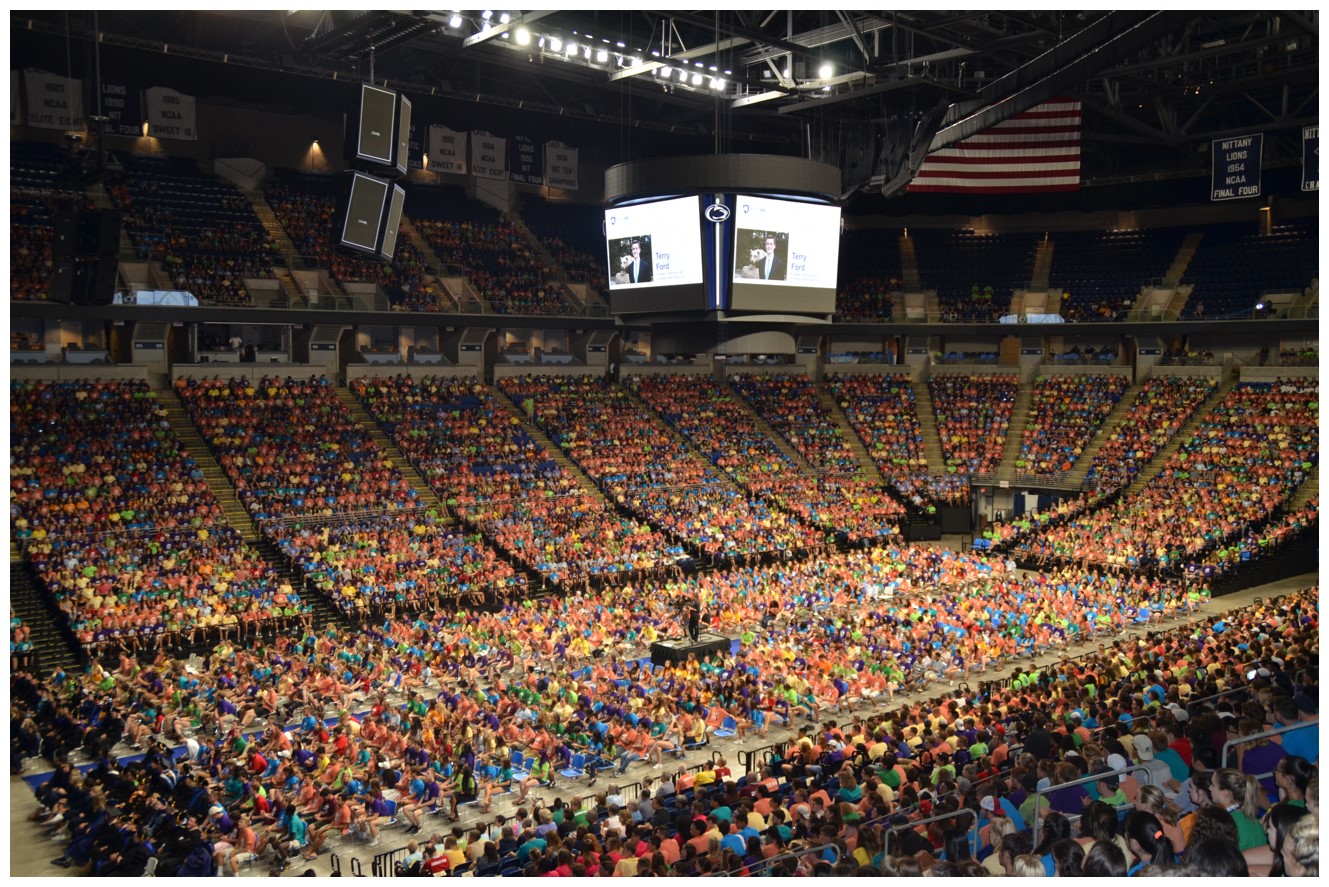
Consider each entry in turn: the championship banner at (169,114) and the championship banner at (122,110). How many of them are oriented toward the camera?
2

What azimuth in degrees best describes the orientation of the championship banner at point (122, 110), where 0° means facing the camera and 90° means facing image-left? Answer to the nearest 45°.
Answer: approximately 0°

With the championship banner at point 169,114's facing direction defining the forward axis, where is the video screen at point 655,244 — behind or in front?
in front

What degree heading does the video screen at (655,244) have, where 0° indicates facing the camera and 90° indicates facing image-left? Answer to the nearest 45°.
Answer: approximately 45°

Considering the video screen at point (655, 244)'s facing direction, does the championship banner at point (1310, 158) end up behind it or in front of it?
behind

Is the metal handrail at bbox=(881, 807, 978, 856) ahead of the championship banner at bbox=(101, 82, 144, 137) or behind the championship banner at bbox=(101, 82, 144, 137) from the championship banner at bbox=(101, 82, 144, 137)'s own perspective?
ahead

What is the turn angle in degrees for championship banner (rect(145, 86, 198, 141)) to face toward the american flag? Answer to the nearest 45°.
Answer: approximately 45° to its left
